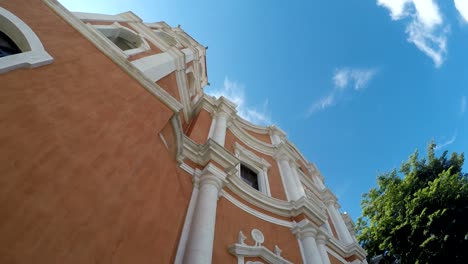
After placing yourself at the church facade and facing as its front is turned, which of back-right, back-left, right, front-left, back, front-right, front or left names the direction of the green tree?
front-left

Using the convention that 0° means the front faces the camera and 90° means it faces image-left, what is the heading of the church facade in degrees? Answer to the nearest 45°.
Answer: approximately 315°
